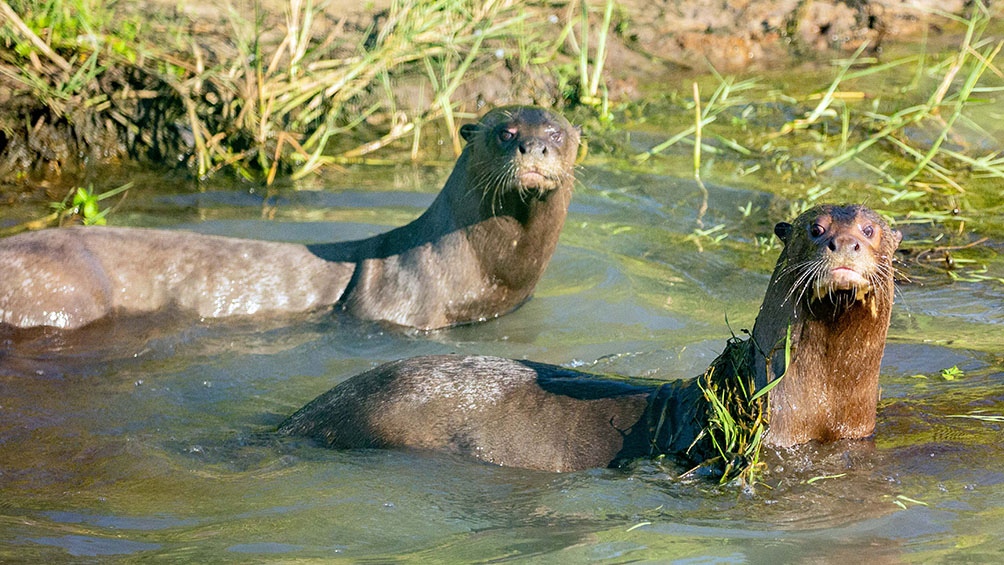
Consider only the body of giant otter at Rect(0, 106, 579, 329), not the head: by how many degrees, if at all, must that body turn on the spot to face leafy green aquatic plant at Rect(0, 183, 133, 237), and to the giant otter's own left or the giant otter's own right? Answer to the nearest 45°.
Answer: approximately 135° to the giant otter's own left

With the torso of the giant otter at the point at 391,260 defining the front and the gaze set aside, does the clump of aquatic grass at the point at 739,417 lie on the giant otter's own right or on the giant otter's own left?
on the giant otter's own right

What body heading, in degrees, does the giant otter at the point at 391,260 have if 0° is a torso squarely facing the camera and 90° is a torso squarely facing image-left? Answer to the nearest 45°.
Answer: approximately 270°
